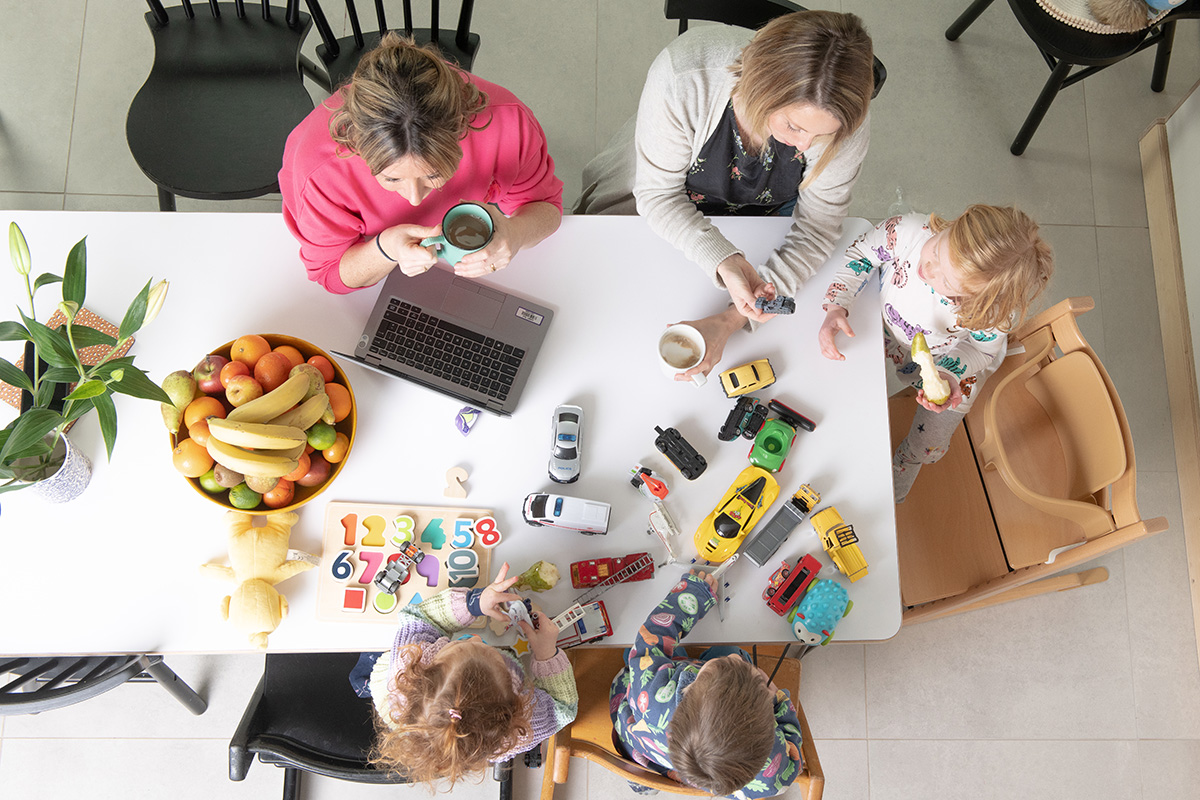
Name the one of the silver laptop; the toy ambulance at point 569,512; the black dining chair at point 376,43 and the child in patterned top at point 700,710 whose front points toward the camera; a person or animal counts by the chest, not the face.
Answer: the black dining chair

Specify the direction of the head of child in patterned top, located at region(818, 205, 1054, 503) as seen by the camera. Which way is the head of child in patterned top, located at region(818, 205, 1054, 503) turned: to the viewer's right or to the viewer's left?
to the viewer's left

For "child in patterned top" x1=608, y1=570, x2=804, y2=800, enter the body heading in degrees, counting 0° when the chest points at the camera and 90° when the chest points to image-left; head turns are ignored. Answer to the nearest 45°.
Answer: approximately 180°

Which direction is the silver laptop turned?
away from the camera

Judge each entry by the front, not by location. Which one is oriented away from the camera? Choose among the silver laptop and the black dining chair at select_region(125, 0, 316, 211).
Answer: the silver laptop

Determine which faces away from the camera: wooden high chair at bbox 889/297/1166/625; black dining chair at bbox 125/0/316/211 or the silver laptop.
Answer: the silver laptop

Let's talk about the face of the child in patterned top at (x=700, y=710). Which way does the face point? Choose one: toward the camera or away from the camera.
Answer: away from the camera

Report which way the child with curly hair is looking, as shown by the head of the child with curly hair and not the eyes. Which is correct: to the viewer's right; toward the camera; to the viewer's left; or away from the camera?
away from the camera

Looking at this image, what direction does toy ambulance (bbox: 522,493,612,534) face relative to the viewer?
to the viewer's left

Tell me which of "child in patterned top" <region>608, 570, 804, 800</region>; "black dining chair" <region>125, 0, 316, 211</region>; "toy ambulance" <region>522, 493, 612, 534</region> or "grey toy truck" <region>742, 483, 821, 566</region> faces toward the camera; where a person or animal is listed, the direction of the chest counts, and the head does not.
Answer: the black dining chair
